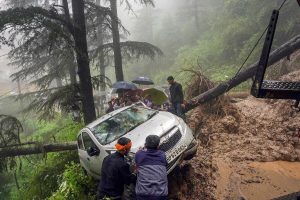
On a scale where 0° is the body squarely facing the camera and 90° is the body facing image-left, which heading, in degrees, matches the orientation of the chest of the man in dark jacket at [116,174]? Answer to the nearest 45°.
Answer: approximately 225°

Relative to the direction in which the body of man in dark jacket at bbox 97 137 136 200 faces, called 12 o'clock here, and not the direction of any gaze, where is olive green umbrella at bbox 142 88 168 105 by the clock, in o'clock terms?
The olive green umbrella is roughly at 11 o'clock from the man in dark jacket.

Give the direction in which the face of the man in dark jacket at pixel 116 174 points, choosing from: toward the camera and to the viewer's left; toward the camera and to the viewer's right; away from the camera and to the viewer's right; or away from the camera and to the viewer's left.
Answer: away from the camera and to the viewer's right

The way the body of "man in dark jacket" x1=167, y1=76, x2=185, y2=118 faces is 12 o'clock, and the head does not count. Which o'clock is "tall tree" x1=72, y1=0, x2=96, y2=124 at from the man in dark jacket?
The tall tree is roughly at 1 o'clock from the man in dark jacket.

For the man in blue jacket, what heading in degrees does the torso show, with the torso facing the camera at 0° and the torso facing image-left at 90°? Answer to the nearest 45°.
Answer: approximately 180°

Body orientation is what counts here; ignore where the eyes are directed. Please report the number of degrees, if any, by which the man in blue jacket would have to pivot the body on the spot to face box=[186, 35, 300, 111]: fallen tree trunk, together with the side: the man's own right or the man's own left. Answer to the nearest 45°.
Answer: approximately 45° to the man's own right

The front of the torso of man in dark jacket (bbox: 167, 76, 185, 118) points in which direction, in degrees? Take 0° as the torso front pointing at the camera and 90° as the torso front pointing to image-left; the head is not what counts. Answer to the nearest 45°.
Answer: approximately 45°

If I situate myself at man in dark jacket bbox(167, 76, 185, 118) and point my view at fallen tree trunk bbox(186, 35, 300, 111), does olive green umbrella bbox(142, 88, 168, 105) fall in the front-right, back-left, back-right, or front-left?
back-left

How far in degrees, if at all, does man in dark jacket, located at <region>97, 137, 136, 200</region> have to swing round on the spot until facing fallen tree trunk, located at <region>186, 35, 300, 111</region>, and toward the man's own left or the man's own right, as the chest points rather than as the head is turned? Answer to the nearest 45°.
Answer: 0° — they already face it

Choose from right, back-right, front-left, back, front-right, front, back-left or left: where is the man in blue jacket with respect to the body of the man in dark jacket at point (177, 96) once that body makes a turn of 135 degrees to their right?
back

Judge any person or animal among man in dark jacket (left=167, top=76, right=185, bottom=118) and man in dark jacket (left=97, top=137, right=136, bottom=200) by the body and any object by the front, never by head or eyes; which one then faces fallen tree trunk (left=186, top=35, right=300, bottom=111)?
man in dark jacket (left=97, top=137, right=136, bottom=200)
